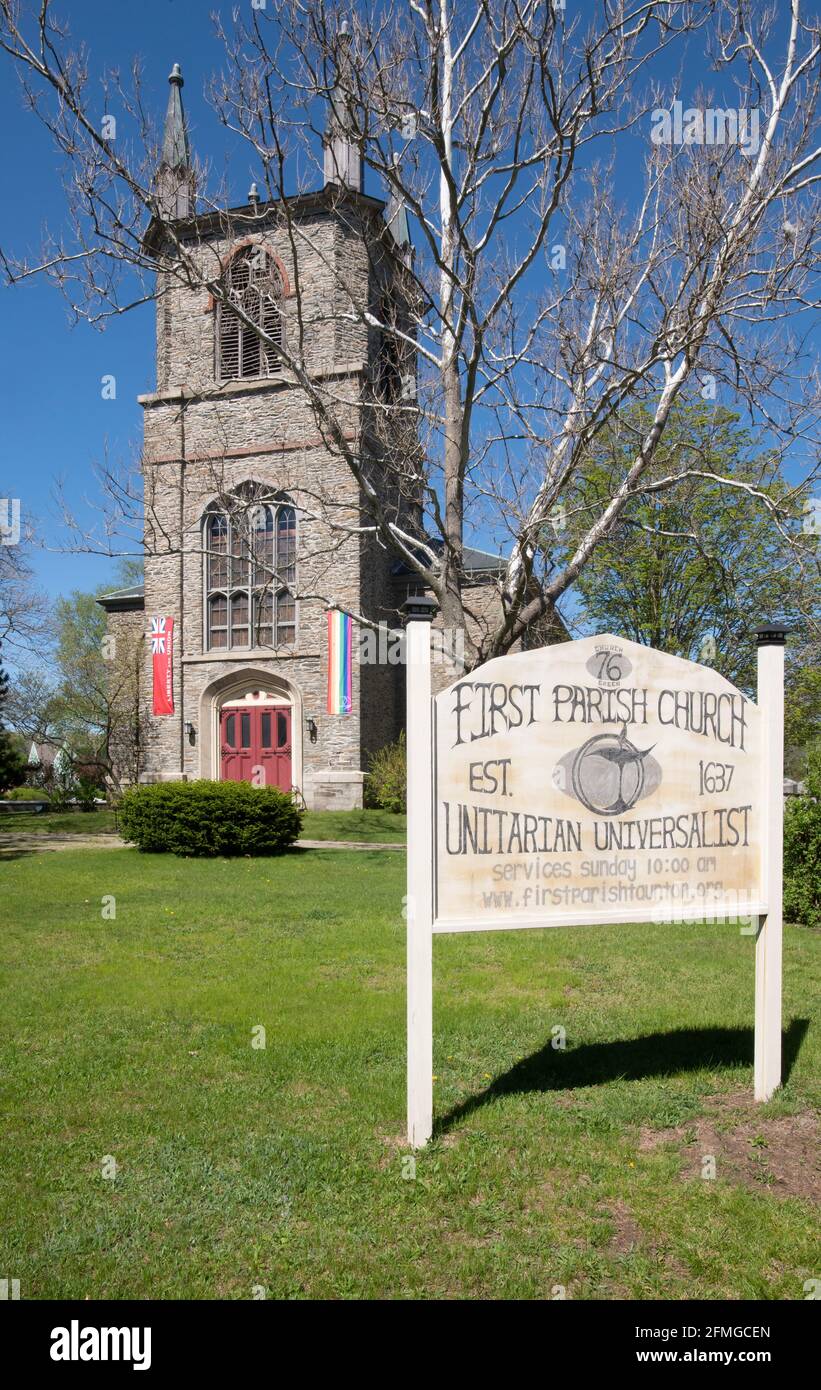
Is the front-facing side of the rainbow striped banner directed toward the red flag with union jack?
no

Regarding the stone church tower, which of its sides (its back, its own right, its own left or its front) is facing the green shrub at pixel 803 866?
front

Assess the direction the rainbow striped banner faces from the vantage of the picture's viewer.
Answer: facing the viewer

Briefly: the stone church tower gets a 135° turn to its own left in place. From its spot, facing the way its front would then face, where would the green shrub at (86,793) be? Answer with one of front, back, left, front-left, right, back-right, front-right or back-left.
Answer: left

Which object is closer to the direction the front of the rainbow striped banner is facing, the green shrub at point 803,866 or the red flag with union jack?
the green shrub

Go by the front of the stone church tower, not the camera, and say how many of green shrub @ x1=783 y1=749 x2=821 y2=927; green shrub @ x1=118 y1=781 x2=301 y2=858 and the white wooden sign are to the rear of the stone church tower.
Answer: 0

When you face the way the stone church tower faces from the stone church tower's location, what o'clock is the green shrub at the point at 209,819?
The green shrub is roughly at 12 o'clock from the stone church tower.

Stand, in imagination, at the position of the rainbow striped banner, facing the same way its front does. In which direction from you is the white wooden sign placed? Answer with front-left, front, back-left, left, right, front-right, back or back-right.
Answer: front

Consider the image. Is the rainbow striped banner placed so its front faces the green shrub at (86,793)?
no
